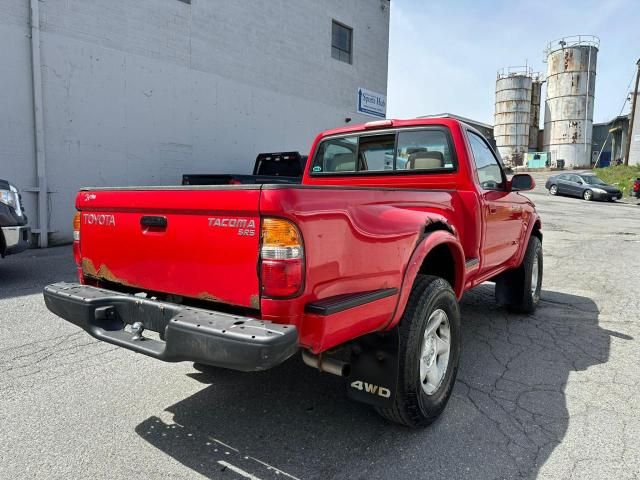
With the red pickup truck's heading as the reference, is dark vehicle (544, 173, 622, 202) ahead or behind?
ahead

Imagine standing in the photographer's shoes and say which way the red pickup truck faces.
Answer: facing away from the viewer and to the right of the viewer

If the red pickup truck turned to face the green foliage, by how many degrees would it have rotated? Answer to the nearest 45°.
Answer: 0° — it already faces it

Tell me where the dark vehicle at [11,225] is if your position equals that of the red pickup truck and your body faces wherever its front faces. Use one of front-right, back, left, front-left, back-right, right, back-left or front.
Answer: left

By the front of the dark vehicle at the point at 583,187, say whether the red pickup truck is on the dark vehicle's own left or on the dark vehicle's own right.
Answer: on the dark vehicle's own right

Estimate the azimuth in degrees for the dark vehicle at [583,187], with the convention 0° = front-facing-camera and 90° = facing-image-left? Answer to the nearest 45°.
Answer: approximately 315°
